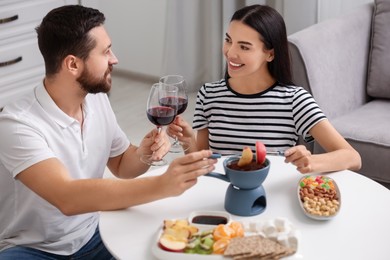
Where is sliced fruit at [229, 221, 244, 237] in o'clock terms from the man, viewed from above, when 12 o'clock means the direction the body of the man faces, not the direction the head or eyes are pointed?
The sliced fruit is roughly at 12 o'clock from the man.

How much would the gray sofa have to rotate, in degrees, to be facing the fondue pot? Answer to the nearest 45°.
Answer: approximately 45° to its left

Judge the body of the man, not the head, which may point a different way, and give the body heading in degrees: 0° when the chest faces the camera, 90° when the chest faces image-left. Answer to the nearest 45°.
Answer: approximately 315°

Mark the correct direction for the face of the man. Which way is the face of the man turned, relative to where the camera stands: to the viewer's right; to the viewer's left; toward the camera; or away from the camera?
to the viewer's right

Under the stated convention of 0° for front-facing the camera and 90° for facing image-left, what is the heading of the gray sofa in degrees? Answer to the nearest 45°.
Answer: approximately 45°

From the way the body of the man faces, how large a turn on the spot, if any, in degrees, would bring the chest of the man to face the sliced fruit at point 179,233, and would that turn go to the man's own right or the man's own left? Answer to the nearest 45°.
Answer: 0° — they already face it

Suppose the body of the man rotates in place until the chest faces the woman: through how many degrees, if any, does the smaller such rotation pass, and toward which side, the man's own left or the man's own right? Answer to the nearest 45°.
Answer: approximately 45° to the man's own left
